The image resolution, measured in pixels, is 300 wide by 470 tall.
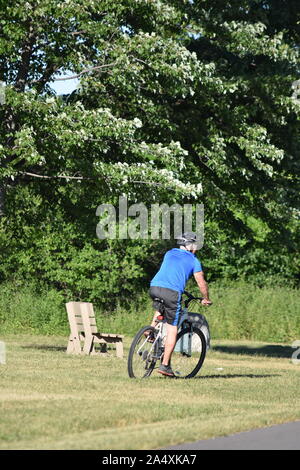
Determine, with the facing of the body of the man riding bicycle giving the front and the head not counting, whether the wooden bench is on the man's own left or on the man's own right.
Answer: on the man's own left

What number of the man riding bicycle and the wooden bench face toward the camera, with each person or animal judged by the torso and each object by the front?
0

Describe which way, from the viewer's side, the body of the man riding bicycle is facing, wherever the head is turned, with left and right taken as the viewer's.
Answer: facing away from the viewer and to the right of the viewer

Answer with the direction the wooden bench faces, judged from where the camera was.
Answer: facing away from the viewer and to the right of the viewer

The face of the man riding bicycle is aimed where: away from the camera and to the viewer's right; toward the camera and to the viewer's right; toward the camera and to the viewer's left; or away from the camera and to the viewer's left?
away from the camera and to the viewer's right

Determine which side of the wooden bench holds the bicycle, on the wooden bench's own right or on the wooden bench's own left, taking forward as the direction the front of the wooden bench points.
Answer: on the wooden bench's own right
